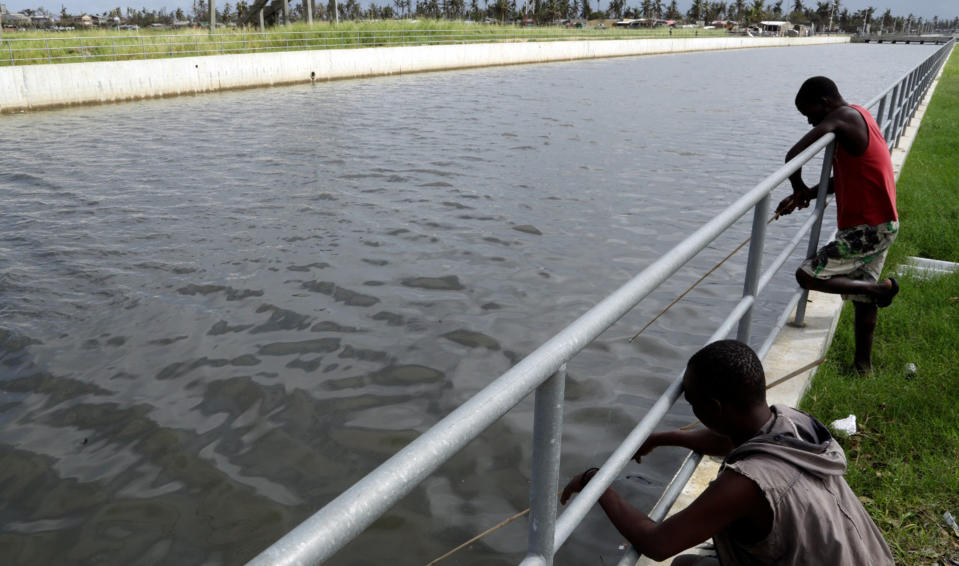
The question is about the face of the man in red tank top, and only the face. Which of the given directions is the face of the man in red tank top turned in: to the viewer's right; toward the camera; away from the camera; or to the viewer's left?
to the viewer's left

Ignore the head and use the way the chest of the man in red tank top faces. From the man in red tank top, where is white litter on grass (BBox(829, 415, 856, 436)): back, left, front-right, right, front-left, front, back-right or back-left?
left

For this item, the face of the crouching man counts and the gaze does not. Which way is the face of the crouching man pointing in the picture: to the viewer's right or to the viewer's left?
to the viewer's left

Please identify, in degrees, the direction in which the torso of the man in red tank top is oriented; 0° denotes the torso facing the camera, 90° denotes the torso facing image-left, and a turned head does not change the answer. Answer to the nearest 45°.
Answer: approximately 90°

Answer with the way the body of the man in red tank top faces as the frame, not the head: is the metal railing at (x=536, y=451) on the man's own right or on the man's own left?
on the man's own left

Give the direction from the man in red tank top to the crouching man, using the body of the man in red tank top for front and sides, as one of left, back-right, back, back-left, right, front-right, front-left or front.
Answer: left
